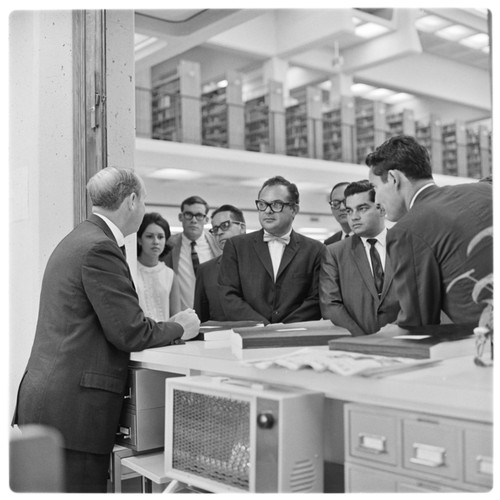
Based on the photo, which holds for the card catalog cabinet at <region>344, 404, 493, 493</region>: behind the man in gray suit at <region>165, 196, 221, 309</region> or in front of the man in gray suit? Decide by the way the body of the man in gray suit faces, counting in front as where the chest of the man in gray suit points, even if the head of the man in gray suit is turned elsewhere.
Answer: in front

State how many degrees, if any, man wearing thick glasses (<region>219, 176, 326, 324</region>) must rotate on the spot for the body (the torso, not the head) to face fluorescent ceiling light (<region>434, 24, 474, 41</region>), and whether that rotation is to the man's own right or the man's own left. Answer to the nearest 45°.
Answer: approximately 180°

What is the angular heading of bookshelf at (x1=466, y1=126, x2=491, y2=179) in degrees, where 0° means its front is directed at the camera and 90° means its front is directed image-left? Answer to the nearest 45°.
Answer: approximately 45°

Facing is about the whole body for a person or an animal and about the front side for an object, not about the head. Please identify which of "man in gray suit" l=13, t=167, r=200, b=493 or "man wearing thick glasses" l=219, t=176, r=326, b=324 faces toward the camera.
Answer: the man wearing thick glasses

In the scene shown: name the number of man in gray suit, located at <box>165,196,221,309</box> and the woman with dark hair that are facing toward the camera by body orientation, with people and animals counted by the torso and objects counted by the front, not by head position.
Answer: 2

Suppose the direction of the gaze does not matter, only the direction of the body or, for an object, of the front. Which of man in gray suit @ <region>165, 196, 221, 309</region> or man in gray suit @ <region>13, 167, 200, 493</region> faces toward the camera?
man in gray suit @ <region>165, 196, 221, 309</region>

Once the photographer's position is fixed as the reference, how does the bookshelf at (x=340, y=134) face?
facing the viewer and to the left of the viewer

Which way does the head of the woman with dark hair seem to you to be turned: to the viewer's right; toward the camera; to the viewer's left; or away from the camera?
toward the camera

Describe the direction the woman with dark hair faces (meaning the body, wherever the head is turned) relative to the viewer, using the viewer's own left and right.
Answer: facing the viewer

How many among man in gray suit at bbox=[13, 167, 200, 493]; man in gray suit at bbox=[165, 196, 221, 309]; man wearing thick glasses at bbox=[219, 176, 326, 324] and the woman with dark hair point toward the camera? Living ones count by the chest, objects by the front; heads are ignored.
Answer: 3

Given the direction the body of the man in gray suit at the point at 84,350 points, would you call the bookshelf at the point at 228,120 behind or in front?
in front

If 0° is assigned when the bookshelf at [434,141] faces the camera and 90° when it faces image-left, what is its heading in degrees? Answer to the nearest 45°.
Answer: approximately 45°
